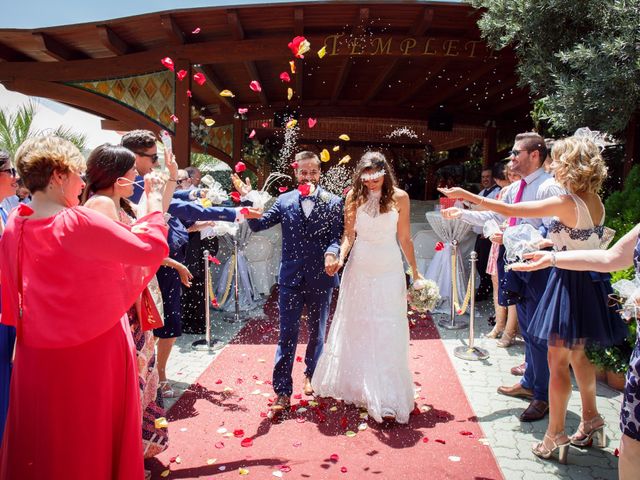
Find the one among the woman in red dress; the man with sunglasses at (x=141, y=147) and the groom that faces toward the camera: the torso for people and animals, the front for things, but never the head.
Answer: the groom

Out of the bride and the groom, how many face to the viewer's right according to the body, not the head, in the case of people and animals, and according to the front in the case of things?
0

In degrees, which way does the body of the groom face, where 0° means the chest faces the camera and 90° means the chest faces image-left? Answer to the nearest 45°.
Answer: approximately 0°

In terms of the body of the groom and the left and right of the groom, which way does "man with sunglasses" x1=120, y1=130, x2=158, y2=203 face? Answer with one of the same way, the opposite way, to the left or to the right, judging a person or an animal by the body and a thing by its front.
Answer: to the left

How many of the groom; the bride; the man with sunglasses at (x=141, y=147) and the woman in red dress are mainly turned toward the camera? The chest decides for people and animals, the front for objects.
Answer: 2

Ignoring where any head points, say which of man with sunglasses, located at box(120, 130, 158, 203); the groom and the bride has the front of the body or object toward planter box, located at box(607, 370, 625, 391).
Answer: the man with sunglasses

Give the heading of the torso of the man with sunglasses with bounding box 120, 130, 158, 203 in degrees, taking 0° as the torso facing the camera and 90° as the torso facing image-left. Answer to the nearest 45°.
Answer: approximately 270°

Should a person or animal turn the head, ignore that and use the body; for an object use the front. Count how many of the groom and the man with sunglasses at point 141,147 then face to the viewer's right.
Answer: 1

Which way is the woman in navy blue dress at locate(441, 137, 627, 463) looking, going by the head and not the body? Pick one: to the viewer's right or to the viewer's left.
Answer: to the viewer's left

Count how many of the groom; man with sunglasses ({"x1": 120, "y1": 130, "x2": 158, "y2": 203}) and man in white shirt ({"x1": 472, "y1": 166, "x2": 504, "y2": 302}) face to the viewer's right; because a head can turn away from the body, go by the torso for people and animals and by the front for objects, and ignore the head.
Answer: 1

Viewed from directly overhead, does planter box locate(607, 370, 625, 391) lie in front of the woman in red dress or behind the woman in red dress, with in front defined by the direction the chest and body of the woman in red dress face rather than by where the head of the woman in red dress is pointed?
in front
